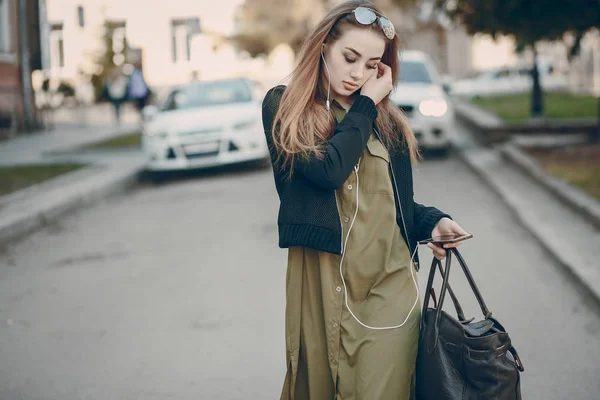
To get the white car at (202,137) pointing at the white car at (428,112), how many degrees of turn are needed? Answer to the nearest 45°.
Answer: approximately 90° to its left

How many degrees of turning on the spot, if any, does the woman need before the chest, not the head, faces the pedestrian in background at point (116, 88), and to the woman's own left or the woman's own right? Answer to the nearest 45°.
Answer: approximately 180°

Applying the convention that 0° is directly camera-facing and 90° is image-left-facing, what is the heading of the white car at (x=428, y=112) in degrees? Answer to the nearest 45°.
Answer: approximately 0°

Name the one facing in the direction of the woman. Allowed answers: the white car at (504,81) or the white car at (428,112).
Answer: the white car at (428,112)

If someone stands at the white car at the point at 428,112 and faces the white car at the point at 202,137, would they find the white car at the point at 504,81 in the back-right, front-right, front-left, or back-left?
back-right

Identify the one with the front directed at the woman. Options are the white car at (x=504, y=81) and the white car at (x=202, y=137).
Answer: the white car at (x=202, y=137)

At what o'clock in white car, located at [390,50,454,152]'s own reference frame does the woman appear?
The woman is roughly at 12 o'clock from the white car.

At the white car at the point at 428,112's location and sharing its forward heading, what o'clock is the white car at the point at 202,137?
the white car at the point at 202,137 is roughly at 2 o'clock from the white car at the point at 428,112.
